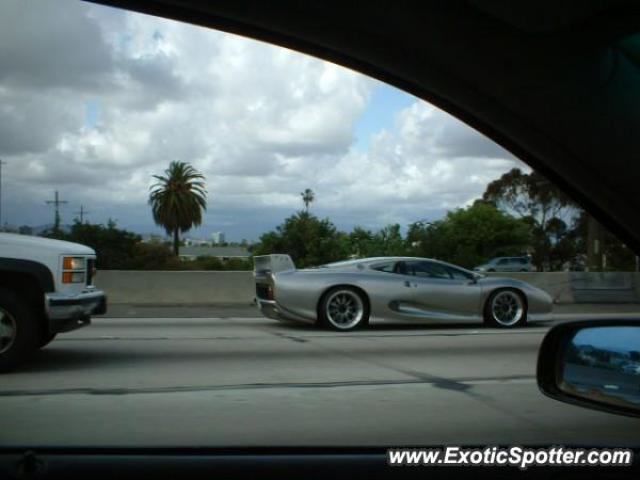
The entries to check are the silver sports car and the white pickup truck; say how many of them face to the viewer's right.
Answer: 2

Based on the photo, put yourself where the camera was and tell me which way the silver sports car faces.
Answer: facing to the right of the viewer

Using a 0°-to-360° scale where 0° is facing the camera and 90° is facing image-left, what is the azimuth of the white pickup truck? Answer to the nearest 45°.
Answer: approximately 270°
